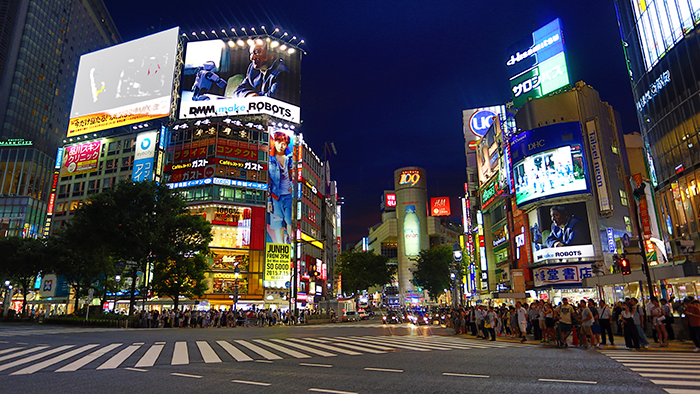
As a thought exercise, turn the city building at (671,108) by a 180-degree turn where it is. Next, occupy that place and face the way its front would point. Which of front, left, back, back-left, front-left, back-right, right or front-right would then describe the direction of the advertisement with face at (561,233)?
left

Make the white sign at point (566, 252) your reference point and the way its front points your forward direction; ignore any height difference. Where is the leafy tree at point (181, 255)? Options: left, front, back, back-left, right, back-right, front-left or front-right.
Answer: front-right

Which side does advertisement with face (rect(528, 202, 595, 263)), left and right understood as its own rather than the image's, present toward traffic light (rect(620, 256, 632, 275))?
front

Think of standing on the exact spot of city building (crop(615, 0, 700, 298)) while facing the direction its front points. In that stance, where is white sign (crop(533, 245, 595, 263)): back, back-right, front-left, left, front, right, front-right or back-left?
right

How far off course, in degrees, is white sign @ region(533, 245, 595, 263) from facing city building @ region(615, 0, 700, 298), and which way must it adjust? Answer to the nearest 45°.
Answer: approximately 45° to its left

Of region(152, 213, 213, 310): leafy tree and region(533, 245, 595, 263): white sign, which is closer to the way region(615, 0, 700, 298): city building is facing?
the leafy tree

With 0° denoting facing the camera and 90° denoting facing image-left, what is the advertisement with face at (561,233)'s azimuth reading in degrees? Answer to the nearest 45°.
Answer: approximately 0°

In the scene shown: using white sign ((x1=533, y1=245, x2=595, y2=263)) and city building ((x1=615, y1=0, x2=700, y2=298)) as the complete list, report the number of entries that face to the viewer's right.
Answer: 0

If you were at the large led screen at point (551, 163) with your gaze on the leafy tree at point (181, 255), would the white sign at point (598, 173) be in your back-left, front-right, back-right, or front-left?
back-left
